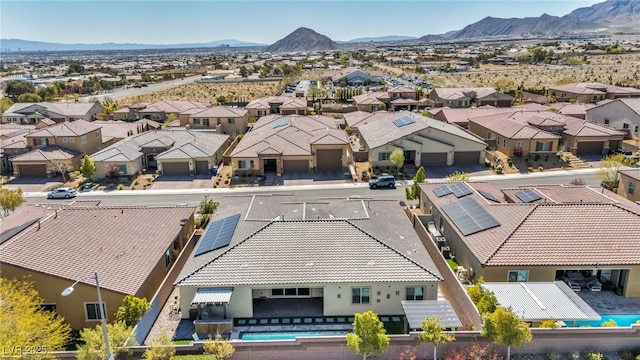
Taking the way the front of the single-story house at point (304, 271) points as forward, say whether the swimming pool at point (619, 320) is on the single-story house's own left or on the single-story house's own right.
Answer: on the single-story house's own right

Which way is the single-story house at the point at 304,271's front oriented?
away from the camera

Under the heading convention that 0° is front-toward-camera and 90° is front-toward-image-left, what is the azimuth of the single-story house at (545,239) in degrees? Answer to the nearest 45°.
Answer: approximately 180°

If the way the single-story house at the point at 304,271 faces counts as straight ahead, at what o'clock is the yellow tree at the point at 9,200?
The yellow tree is roughly at 10 o'clock from the single-story house.

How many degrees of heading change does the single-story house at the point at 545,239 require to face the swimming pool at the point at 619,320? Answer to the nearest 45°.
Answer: approximately 135° to its right

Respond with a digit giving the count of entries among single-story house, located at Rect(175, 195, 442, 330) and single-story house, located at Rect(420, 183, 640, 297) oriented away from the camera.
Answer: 2

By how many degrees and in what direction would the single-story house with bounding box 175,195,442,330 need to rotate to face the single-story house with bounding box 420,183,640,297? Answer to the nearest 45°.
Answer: approximately 90° to its right

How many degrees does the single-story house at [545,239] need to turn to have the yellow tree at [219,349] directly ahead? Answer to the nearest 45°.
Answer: approximately 135° to its left

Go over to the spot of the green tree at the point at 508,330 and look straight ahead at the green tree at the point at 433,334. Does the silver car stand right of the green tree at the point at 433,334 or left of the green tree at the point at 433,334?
right
